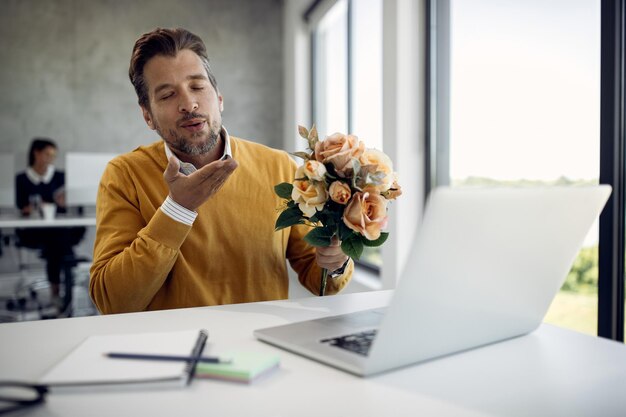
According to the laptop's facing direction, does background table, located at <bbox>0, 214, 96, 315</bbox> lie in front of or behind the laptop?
in front

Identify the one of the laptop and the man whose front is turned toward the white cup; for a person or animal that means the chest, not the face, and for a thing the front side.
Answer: the laptop

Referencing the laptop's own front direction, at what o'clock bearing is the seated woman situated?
The seated woman is roughly at 12 o'clock from the laptop.

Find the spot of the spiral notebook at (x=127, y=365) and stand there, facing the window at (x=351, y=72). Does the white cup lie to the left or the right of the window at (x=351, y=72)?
left

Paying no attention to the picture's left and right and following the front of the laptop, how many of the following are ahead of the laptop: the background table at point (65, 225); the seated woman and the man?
3

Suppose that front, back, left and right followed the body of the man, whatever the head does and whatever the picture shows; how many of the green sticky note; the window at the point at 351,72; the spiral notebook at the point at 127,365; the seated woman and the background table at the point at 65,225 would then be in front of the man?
2

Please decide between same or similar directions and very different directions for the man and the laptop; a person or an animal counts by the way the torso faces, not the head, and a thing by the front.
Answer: very different directions

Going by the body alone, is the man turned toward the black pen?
yes

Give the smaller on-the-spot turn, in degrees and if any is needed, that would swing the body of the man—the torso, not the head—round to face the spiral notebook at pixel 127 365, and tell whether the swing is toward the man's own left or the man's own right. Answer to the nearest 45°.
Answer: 0° — they already face it

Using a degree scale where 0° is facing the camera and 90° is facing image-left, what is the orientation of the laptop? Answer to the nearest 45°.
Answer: approximately 135°

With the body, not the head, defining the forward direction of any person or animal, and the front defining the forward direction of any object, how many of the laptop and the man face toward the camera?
1

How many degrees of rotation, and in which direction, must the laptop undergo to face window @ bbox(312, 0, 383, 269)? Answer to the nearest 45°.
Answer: approximately 45° to its right

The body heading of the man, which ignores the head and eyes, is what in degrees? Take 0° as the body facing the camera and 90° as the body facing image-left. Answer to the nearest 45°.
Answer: approximately 0°
